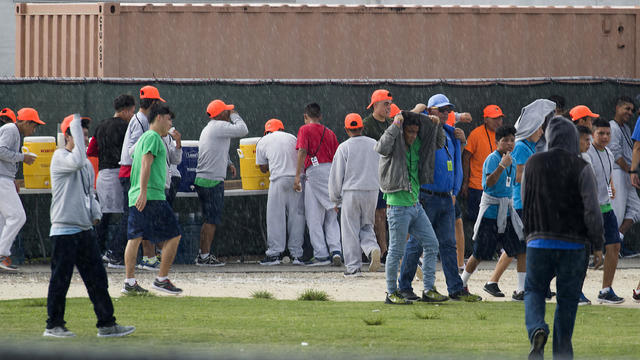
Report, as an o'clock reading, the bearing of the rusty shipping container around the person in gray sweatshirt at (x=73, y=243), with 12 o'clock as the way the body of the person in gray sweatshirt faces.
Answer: The rusty shipping container is roughly at 10 o'clock from the person in gray sweatshirt.

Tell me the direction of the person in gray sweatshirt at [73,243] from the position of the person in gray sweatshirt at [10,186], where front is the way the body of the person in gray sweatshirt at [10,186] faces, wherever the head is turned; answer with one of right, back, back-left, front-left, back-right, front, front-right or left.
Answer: right

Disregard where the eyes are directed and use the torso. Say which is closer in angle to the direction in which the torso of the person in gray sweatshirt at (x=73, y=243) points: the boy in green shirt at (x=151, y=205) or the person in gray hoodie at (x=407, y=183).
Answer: the person in gray hoodie

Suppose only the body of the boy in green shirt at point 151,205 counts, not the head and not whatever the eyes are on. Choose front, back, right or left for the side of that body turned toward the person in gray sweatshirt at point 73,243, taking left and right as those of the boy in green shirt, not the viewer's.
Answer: right

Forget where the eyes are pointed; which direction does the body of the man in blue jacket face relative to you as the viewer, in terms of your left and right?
facing the viewer and to the right of the viewer

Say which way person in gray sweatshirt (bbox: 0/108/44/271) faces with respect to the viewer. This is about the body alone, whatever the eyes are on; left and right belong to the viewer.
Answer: facing to the right of the viewer

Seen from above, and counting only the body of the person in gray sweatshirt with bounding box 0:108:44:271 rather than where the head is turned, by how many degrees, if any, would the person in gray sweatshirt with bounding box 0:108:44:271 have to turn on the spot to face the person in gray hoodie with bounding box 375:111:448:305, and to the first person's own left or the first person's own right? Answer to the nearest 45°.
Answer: approximately 45° to the first person's own right

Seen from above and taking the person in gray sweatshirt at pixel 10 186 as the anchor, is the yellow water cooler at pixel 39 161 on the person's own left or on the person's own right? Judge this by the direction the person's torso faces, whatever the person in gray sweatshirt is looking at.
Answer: on the person's own left

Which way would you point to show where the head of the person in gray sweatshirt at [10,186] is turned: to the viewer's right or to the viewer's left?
to the viewer's right
